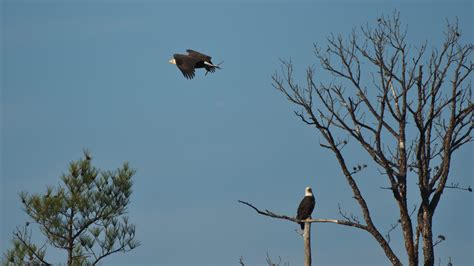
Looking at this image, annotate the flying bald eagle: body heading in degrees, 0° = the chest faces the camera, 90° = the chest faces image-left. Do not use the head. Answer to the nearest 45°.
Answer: approximately 90°
